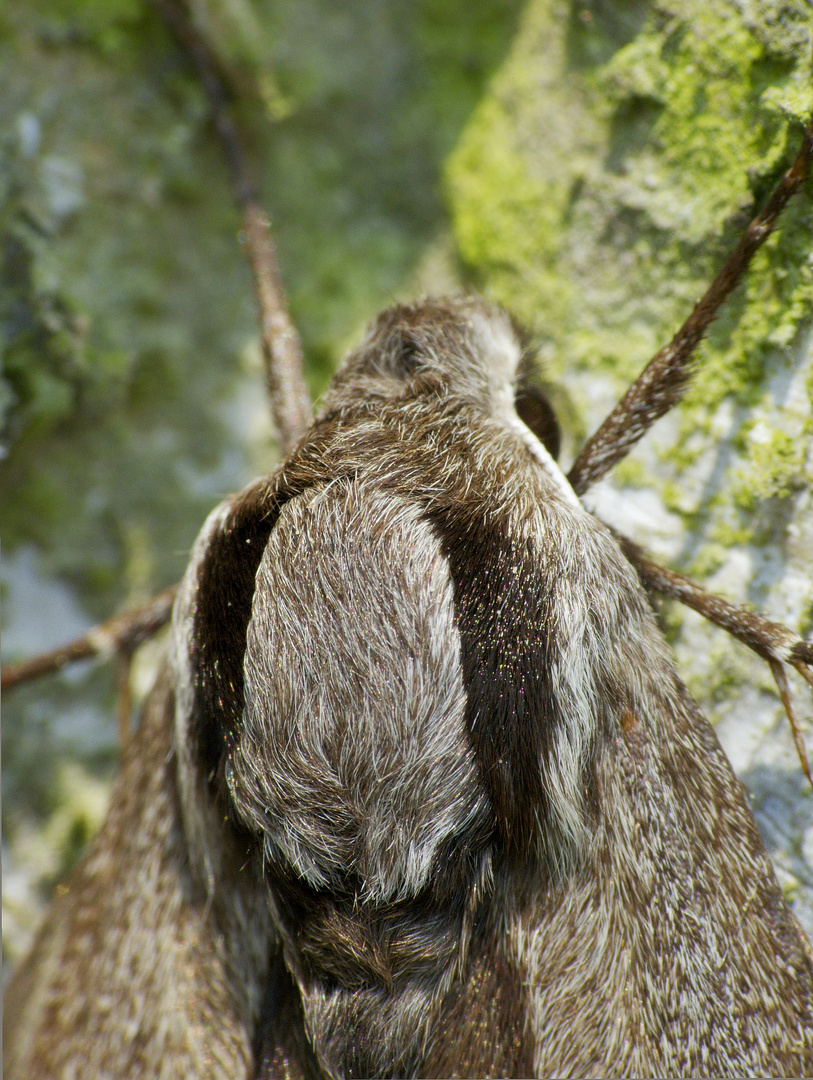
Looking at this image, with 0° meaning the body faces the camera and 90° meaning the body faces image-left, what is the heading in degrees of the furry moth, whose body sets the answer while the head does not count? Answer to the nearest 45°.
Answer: approximately 180°
